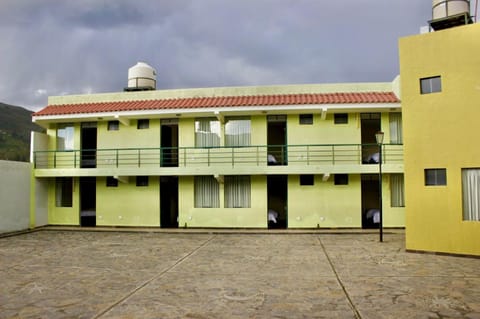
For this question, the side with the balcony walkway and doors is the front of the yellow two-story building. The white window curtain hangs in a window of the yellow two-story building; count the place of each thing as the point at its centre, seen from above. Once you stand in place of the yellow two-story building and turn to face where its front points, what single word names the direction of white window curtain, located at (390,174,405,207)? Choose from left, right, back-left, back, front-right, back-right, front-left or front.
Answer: left

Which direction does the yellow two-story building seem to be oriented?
toward the camera

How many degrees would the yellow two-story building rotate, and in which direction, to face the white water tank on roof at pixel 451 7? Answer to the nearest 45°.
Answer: approximately 45° to its left
